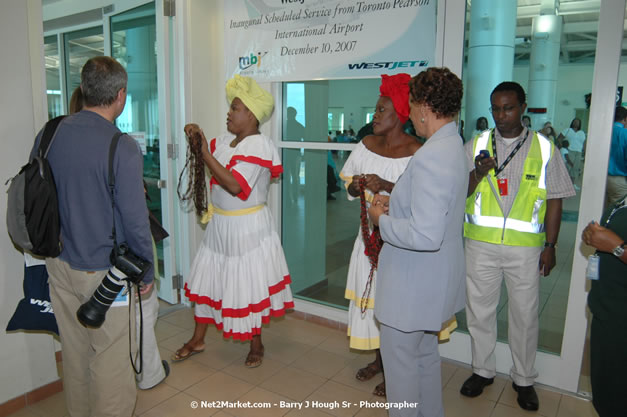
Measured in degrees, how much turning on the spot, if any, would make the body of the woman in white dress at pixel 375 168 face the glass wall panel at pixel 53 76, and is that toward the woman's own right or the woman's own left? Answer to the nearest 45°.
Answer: approximately 90° to the woman's own right

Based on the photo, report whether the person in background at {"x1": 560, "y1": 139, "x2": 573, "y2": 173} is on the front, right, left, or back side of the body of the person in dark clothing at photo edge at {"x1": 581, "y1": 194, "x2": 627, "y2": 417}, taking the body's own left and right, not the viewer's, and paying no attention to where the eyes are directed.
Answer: right

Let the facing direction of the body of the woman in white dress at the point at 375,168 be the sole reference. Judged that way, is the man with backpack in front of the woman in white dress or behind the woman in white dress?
in front

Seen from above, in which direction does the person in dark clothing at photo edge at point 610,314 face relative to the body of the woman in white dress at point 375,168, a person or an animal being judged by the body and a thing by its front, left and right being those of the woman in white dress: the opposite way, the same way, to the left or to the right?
to the right

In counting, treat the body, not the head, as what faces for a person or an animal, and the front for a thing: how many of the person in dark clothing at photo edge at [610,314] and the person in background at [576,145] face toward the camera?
1

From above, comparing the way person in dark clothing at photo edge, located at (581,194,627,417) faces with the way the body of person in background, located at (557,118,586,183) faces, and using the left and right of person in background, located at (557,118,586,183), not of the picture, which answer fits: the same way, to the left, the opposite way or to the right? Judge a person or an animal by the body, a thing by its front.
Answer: to the right

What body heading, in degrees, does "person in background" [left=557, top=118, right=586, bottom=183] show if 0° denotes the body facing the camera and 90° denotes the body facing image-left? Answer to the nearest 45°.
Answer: approximately 0°

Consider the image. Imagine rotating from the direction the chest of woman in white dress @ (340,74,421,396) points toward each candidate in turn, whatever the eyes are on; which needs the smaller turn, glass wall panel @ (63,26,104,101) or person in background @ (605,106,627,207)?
the glass wall panel

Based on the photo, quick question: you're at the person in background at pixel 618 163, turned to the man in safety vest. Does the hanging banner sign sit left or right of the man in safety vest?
right

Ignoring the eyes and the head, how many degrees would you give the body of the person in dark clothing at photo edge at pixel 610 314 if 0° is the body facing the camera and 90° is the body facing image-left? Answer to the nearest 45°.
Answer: approximately 90°

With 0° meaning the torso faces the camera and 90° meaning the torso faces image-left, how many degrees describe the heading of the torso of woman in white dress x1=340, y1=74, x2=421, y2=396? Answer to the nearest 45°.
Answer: approximately 45°
